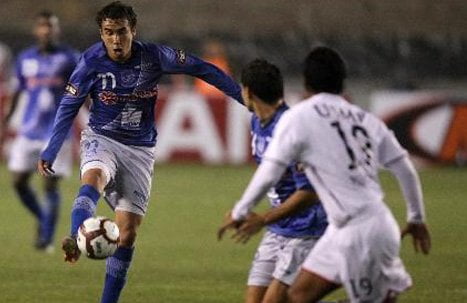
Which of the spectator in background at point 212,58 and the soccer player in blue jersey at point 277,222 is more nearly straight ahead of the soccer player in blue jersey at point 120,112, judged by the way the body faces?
the soccer player in blue jersey

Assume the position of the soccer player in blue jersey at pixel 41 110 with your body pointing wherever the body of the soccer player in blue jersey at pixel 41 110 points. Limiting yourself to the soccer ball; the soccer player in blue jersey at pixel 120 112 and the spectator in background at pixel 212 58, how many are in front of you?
2

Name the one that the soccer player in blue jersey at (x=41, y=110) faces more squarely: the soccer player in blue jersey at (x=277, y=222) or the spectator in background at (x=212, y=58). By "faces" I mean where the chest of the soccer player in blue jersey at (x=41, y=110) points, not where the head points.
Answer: the soccer player in blue jersey

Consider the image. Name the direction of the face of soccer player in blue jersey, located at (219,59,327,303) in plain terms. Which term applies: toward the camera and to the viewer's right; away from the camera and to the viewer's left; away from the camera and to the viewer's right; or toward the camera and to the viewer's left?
away from the camera and to the viewer's left

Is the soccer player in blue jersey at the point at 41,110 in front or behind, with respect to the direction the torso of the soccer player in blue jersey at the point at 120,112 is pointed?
behind

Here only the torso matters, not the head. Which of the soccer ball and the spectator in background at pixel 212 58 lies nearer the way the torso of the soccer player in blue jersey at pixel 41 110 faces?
the soccer ball

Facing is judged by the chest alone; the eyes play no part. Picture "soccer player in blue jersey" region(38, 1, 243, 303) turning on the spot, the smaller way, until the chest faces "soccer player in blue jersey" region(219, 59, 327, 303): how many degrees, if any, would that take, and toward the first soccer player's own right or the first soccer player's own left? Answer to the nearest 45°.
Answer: approximately 45° to the first soccer player's own left

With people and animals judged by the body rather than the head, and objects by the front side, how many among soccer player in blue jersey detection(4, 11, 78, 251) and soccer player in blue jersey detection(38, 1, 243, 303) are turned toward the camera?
2

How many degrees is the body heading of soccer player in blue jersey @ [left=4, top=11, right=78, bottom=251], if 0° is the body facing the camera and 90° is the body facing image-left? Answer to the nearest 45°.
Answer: approximately 0°

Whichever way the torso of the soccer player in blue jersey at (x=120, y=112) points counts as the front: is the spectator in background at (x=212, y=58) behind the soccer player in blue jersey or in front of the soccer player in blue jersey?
behind
